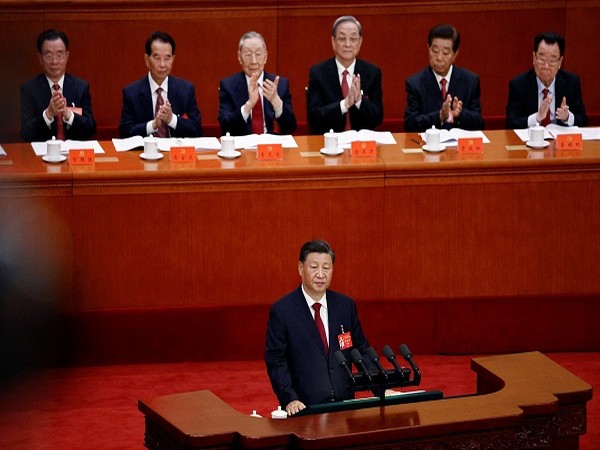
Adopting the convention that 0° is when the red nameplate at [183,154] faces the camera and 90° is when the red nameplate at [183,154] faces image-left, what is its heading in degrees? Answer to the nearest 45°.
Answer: approximately 0°

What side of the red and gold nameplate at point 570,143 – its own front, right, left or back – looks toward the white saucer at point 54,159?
right

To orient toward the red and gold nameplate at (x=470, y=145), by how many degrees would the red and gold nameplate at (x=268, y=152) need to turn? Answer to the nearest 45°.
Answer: approximately 90° to its left

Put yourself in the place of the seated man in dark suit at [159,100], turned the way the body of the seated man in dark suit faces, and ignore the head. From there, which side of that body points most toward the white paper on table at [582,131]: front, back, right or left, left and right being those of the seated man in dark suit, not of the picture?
left

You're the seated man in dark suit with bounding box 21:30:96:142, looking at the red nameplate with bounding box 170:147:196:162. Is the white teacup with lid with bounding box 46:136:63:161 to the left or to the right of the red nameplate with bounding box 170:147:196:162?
right

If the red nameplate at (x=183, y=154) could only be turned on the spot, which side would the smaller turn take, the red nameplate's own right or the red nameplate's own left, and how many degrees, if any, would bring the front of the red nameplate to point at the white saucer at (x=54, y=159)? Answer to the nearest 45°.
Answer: approximately 90° to the red nameplate's own right

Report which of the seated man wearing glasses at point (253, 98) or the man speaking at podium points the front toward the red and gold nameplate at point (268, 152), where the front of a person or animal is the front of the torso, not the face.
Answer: the seated man wearing glasses
